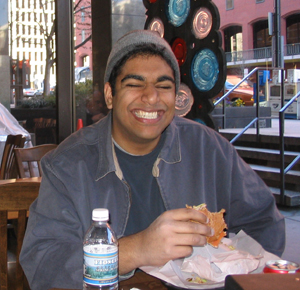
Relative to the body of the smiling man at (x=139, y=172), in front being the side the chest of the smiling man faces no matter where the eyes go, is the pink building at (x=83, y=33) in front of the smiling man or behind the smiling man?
behind

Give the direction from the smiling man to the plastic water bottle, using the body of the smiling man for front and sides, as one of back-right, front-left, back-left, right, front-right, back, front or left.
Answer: front

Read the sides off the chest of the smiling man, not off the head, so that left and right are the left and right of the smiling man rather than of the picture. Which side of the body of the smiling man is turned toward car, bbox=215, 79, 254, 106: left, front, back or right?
back

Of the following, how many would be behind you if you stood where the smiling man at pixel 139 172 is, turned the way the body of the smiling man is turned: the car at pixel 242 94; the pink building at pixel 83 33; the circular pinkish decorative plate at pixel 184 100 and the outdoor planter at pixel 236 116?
4

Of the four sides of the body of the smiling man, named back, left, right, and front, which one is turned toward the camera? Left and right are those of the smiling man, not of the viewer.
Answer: front

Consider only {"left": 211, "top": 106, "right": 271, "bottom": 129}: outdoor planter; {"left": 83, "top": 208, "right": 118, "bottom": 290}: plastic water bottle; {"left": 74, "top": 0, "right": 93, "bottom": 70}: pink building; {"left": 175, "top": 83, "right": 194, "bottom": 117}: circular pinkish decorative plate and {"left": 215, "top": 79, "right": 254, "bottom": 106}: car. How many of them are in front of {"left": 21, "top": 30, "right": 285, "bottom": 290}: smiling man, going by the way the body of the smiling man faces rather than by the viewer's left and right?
1
